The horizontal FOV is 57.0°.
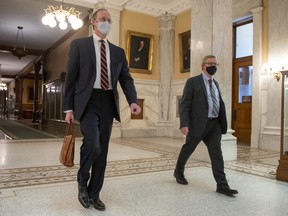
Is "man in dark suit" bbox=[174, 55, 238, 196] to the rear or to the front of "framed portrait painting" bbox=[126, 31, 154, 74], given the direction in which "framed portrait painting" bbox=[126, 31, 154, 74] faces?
to the front

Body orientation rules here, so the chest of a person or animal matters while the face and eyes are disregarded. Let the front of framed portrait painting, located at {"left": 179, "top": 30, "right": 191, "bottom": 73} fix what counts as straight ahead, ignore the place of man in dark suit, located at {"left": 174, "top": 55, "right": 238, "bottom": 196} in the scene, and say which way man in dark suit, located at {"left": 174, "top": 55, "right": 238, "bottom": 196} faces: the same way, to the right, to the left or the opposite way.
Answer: to the left

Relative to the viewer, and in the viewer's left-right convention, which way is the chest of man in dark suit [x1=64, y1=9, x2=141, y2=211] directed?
facing the viewer and to the right of the viewer

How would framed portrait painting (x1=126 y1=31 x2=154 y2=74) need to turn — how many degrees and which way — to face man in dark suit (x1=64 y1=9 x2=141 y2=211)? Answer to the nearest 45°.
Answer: approximately 45° to its right

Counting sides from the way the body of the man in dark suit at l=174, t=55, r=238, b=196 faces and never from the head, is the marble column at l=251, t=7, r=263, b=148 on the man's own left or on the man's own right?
on the man's own left

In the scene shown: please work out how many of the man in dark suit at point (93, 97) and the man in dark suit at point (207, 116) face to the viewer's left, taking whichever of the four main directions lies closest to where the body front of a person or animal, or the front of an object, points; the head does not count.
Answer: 0

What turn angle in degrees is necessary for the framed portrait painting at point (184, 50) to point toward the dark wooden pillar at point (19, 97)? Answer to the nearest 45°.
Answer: approximately 90° to its right

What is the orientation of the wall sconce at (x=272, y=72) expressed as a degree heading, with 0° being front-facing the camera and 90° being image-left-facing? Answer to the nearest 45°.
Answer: approximately 45°

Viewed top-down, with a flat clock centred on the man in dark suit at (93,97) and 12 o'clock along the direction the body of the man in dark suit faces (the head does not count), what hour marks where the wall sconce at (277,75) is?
The wall sconce is roughly at 9 o'clock from the man in dark suit.

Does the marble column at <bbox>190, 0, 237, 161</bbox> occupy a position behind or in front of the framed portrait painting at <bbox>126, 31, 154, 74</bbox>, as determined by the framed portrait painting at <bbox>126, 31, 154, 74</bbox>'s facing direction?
in front

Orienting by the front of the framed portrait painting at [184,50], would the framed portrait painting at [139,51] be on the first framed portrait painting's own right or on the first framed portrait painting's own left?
on the first framed portrait painting's own right
